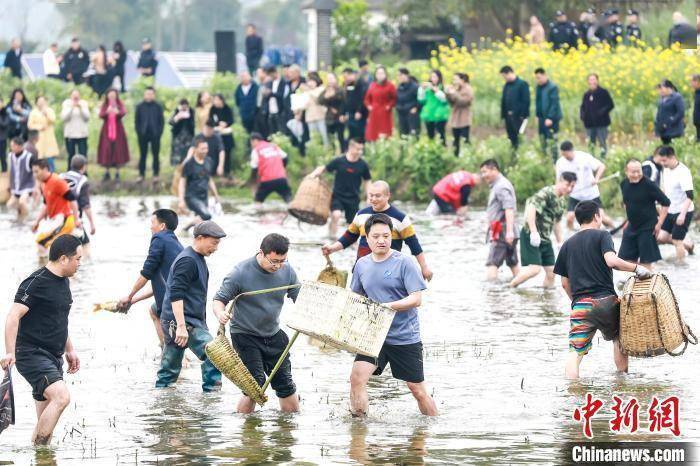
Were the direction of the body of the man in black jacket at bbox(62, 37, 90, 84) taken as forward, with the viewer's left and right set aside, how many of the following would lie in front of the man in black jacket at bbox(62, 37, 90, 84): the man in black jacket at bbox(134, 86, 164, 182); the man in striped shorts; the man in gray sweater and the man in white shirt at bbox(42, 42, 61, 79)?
3

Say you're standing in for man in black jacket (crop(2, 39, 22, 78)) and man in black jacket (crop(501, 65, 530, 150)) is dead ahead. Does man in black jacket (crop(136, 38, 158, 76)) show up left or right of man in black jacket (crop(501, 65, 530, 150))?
left

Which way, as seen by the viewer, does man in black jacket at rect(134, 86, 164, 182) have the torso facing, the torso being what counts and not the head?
toward the camera

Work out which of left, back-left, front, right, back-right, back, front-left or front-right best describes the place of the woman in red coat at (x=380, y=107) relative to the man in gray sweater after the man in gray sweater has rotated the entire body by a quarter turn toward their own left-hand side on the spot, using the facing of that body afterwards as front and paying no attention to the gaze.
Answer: front-left

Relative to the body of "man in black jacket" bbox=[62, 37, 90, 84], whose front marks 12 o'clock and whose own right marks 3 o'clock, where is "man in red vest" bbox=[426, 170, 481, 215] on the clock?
The man in red vest is roughly at 11 o'clock from the man in black jacket.

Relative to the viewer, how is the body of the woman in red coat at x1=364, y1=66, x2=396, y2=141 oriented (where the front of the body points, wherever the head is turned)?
toward the camera

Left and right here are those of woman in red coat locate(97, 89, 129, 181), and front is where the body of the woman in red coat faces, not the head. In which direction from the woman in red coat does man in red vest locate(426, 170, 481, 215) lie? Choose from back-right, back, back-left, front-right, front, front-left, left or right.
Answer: front-left

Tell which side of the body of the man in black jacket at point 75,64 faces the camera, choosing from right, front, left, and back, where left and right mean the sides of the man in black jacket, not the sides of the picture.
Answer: front

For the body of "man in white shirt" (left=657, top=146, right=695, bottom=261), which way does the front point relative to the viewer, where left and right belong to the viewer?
facing the viewer and to the left of the viewer

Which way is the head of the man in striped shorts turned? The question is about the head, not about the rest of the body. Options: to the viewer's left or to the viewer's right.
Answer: to the viewer's right

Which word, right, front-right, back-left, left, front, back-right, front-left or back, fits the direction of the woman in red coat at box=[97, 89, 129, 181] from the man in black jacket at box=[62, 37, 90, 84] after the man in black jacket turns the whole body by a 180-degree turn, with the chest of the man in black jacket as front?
back

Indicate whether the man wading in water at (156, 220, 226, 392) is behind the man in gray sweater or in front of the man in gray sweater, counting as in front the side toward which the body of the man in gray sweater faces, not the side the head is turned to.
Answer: behind

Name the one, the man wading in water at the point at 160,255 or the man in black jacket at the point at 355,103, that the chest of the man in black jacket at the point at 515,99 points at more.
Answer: the man wading in water

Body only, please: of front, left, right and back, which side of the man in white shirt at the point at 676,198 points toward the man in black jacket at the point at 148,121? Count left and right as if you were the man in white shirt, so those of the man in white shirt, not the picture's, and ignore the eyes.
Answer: right

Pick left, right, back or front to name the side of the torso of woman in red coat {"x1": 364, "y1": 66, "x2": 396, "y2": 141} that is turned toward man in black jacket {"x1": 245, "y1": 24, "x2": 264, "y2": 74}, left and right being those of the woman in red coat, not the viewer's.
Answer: back

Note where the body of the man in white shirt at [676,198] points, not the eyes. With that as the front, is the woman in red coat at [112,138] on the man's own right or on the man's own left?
on the man's own right
